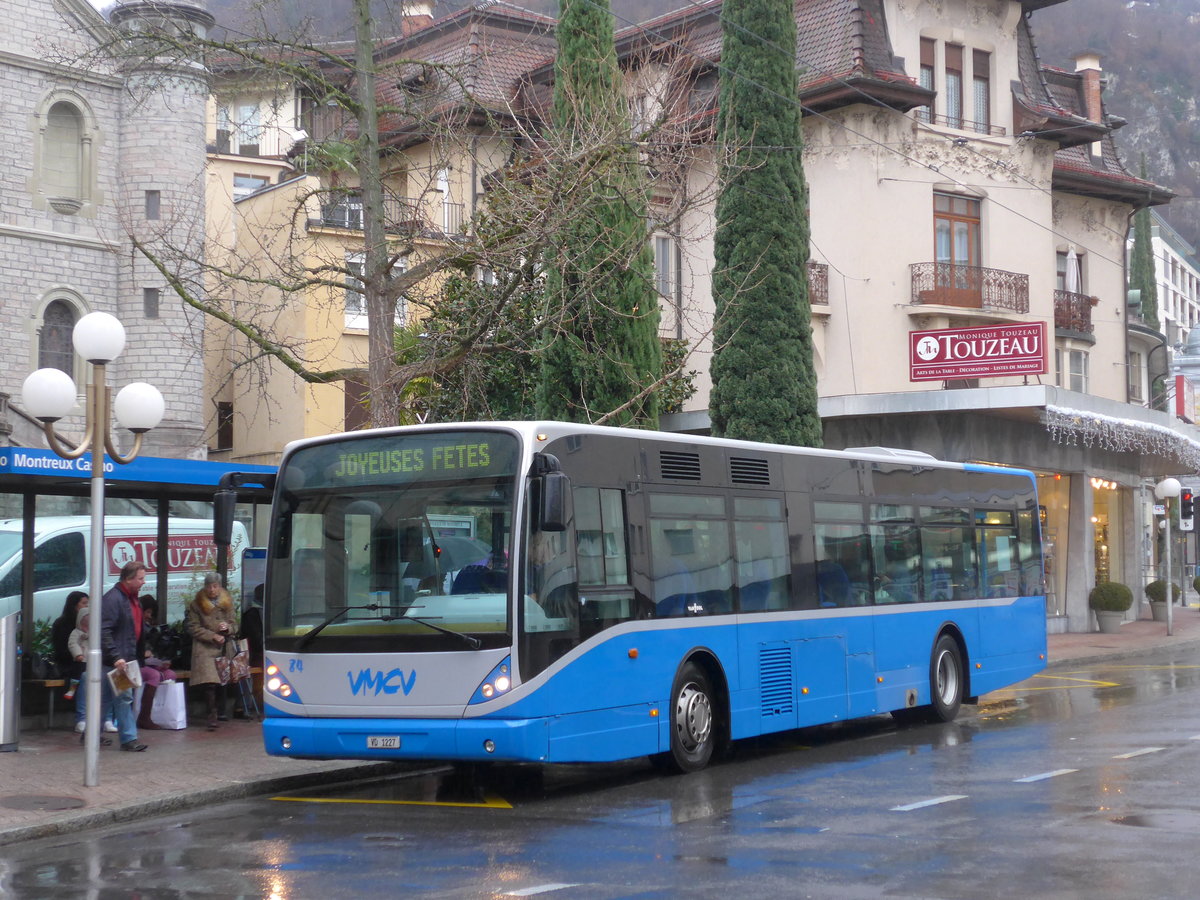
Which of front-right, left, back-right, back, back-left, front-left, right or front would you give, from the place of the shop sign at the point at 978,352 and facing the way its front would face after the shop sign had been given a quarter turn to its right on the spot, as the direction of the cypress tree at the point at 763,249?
front-left

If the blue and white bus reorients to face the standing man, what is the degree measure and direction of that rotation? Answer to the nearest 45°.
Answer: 0° — it already faces them

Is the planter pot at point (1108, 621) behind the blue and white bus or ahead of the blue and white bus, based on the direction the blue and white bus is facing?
behind

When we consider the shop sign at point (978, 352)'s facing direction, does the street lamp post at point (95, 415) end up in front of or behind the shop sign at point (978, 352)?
in front

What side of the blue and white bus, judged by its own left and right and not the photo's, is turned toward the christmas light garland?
back

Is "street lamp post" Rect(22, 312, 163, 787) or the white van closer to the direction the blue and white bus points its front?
the street lamp post

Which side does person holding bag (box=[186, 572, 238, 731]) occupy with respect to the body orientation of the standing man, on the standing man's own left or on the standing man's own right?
on the standing man's own left

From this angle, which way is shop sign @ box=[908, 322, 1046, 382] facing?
toward the camera

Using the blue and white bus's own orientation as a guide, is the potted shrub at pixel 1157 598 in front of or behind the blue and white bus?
behind

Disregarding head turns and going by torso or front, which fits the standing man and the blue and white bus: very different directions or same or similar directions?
very different directions
